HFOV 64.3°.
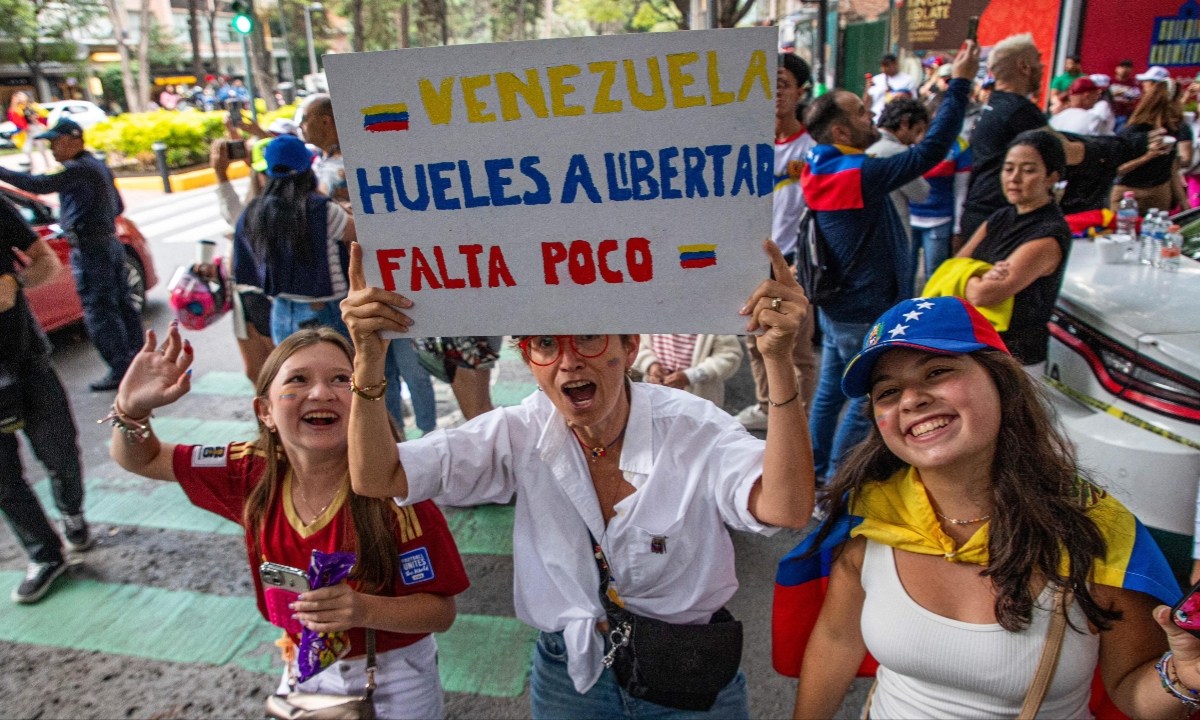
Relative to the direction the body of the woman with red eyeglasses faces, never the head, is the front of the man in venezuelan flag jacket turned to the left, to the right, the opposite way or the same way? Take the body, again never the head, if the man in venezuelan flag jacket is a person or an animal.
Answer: to the left

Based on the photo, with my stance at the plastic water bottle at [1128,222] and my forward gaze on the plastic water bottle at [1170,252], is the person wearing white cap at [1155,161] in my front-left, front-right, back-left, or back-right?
back-left

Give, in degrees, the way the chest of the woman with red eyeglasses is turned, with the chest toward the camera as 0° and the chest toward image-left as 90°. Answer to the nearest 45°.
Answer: approximately 0°

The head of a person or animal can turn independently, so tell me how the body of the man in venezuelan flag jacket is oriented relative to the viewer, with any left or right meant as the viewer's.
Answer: facing to the right of the viewer

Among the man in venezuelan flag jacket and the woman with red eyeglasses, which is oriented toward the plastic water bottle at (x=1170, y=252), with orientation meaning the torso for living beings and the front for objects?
the man in venezuelan flag jacket

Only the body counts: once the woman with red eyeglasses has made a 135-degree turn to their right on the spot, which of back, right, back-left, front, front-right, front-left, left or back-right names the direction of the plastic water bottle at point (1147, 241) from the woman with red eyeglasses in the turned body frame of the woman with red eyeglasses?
right

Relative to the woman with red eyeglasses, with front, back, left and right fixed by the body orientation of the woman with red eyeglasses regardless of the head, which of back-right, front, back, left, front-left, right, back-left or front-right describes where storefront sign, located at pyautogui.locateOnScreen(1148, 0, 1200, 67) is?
back-left

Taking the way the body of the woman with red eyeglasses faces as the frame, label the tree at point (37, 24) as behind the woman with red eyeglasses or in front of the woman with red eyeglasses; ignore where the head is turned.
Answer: behind

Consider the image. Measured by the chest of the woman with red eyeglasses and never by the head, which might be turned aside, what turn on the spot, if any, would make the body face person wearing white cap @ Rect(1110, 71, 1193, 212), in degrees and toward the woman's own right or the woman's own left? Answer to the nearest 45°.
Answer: approximately 135° to the woman's own left

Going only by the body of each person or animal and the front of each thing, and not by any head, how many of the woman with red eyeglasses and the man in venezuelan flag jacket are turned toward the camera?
1

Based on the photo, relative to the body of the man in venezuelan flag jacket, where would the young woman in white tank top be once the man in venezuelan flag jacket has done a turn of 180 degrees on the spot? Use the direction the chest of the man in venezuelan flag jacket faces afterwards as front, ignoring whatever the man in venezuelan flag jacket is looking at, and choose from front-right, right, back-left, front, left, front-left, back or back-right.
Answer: left

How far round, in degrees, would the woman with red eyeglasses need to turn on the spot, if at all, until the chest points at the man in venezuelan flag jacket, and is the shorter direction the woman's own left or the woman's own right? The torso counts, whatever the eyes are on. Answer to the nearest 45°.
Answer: approximately 135° to the woman's own left

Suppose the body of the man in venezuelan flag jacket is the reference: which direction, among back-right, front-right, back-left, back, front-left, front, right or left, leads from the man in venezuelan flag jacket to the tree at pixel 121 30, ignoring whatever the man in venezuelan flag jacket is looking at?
back-left

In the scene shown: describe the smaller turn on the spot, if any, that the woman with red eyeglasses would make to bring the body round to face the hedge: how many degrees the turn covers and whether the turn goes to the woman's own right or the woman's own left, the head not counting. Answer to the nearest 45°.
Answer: approximately 135° to the woman's own right
